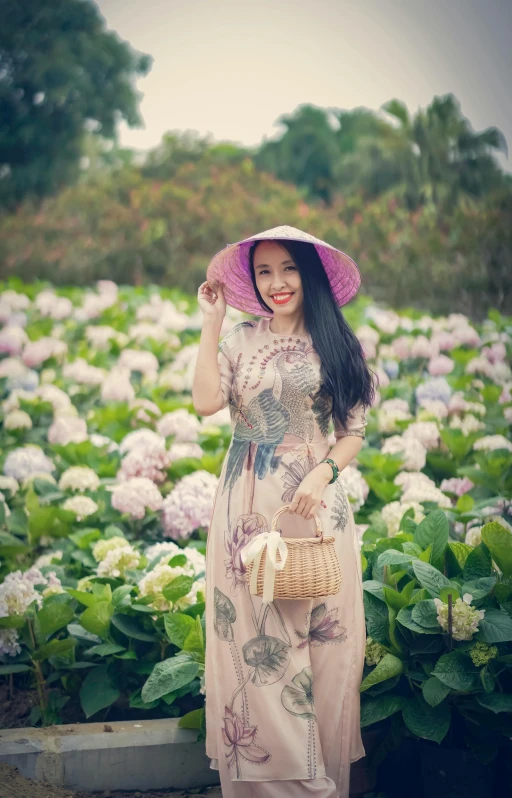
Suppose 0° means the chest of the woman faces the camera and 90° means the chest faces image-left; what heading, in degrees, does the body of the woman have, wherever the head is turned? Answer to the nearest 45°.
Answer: approximately 0°

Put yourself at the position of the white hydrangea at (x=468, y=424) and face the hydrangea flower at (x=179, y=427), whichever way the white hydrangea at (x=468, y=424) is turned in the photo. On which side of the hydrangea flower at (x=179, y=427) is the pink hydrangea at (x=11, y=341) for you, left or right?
right

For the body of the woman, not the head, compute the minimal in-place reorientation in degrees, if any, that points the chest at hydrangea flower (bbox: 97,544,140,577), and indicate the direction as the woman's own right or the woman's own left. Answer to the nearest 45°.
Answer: approximately 135° to the woman's own right

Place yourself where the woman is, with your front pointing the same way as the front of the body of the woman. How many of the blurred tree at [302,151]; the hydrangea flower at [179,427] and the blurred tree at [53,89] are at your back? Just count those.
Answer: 3

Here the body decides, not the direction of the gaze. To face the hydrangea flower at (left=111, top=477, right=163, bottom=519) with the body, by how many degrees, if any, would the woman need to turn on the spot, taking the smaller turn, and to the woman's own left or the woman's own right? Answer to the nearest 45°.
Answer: approximately 135° to the woman's own right

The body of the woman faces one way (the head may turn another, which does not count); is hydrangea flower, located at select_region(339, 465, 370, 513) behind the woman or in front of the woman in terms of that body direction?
behind

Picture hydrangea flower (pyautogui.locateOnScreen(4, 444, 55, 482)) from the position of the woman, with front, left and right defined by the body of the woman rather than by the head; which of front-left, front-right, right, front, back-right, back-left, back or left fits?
back-right

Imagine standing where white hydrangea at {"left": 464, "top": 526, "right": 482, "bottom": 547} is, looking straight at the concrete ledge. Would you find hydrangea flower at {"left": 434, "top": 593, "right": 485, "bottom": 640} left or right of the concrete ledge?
left

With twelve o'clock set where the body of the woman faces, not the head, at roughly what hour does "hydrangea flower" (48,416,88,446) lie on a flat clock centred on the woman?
The hydrangea flower is roughly at 5 o'clock from the woman.

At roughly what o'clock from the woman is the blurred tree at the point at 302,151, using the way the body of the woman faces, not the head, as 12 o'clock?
The blurred tree is roughly at 6 o'clock from the woman.

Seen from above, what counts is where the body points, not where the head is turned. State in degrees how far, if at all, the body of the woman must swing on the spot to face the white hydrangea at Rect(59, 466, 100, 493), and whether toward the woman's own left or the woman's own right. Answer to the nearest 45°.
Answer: approximately 135° to the woman's own right

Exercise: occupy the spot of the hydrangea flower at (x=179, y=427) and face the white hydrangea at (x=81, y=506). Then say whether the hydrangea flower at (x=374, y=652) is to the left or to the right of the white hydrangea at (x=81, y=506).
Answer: left

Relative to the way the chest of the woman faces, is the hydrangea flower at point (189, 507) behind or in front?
behind

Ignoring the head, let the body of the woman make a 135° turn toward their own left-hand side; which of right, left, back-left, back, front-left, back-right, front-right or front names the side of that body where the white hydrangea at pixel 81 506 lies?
left
